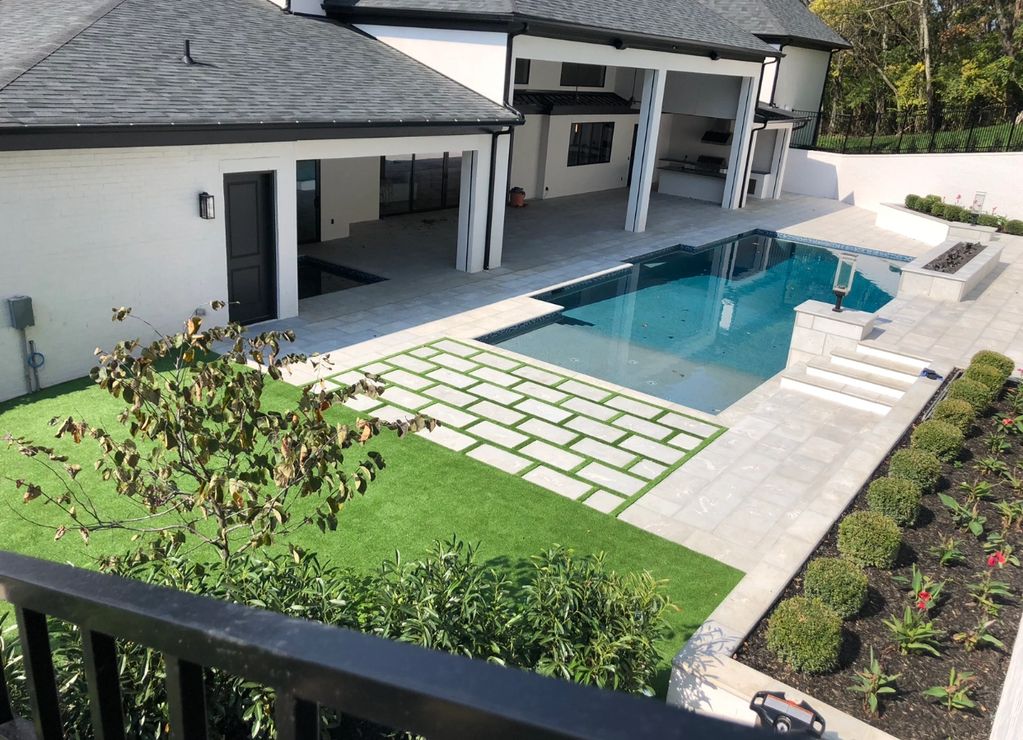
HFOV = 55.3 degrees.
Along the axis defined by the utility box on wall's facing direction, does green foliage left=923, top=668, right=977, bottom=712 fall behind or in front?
in front

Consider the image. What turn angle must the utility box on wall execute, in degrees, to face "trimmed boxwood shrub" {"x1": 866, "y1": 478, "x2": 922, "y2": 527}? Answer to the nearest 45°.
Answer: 0° — it already faces it

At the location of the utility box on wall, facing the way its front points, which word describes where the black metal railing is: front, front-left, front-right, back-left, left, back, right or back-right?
front-right

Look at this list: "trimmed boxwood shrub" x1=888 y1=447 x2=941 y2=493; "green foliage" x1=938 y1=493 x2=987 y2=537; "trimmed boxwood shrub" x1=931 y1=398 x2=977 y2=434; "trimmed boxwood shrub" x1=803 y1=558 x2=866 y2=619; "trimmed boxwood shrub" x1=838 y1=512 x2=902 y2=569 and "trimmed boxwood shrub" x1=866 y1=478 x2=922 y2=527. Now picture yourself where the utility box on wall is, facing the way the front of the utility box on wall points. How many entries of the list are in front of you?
6

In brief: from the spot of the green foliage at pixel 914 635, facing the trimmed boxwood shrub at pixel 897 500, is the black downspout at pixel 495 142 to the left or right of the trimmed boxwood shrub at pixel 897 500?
left

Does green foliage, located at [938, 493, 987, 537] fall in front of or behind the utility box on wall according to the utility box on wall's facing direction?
in front

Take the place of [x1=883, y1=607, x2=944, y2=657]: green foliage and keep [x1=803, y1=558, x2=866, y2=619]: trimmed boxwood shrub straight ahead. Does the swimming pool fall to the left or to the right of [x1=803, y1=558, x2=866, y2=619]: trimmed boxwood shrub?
right

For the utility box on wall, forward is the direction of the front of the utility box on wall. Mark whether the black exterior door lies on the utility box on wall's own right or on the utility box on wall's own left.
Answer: on the utility box on wall's own left

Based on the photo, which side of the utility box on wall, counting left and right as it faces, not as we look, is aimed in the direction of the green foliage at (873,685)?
front

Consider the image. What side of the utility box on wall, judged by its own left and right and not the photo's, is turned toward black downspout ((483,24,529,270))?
left

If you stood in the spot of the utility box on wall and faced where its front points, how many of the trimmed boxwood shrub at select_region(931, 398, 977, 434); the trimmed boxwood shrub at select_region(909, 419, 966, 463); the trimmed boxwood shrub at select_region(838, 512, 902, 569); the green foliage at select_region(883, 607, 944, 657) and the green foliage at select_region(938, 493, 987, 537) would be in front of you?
5

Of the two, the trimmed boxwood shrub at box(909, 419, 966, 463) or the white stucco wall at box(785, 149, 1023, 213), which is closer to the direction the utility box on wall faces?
the trimmed boxwood shrub

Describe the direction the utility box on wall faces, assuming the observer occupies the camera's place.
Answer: facing the viewer and to the right of the viewer
